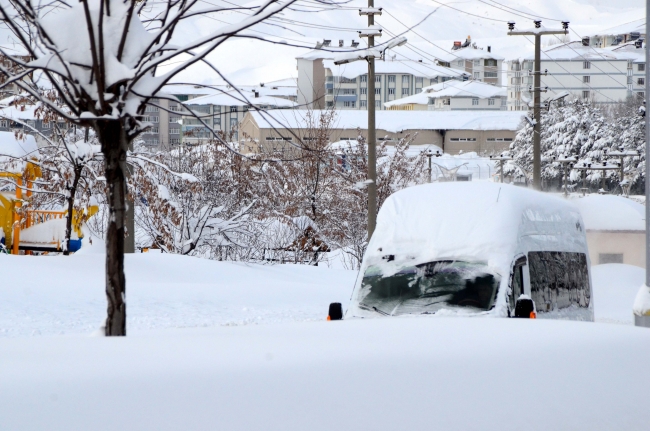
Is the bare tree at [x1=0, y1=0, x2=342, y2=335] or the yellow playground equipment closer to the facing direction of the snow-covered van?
the bare tree

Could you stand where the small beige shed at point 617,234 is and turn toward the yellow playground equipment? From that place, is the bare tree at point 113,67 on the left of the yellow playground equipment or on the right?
left

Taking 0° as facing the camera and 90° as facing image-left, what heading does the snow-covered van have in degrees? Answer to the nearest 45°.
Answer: approximately 45°

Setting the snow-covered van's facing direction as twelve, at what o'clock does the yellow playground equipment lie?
The yellow playground equipment is roughly at 3 o'clock from the snow-covered van.

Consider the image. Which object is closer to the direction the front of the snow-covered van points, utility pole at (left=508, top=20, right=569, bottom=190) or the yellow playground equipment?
the yellow playground equipment

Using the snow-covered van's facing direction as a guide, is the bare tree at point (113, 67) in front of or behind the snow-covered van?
in front

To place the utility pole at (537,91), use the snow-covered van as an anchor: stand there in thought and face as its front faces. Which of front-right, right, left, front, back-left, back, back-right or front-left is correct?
back-right

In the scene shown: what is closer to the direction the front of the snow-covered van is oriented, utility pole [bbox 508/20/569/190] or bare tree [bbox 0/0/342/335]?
the bare tree

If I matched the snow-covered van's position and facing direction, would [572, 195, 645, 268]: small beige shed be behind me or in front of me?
behind
